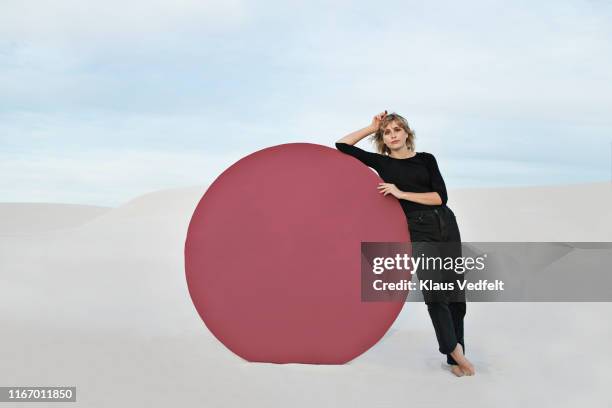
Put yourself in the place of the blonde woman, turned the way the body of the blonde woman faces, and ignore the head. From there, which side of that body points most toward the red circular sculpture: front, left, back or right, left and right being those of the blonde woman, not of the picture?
right

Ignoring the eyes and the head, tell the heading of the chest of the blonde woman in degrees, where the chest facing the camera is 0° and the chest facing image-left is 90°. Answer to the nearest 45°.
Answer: approximately 0°
